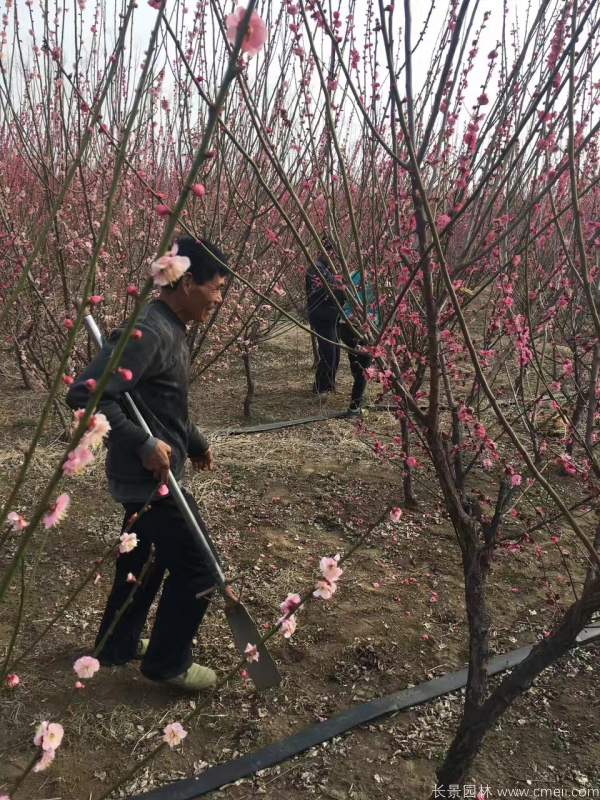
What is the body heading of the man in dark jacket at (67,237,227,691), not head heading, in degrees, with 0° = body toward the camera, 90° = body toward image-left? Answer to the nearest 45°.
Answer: approximately 270°
